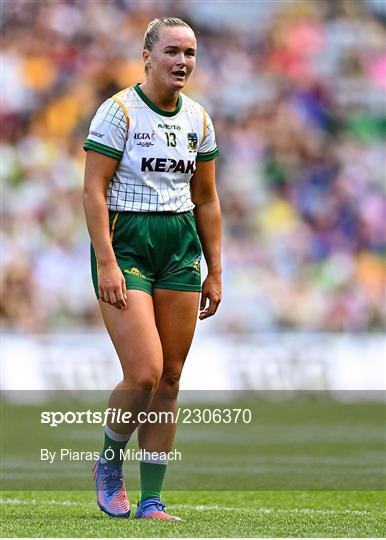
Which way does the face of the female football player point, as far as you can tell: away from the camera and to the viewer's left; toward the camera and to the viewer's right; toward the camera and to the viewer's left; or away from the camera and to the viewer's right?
toward the camera and to the viewer's right
